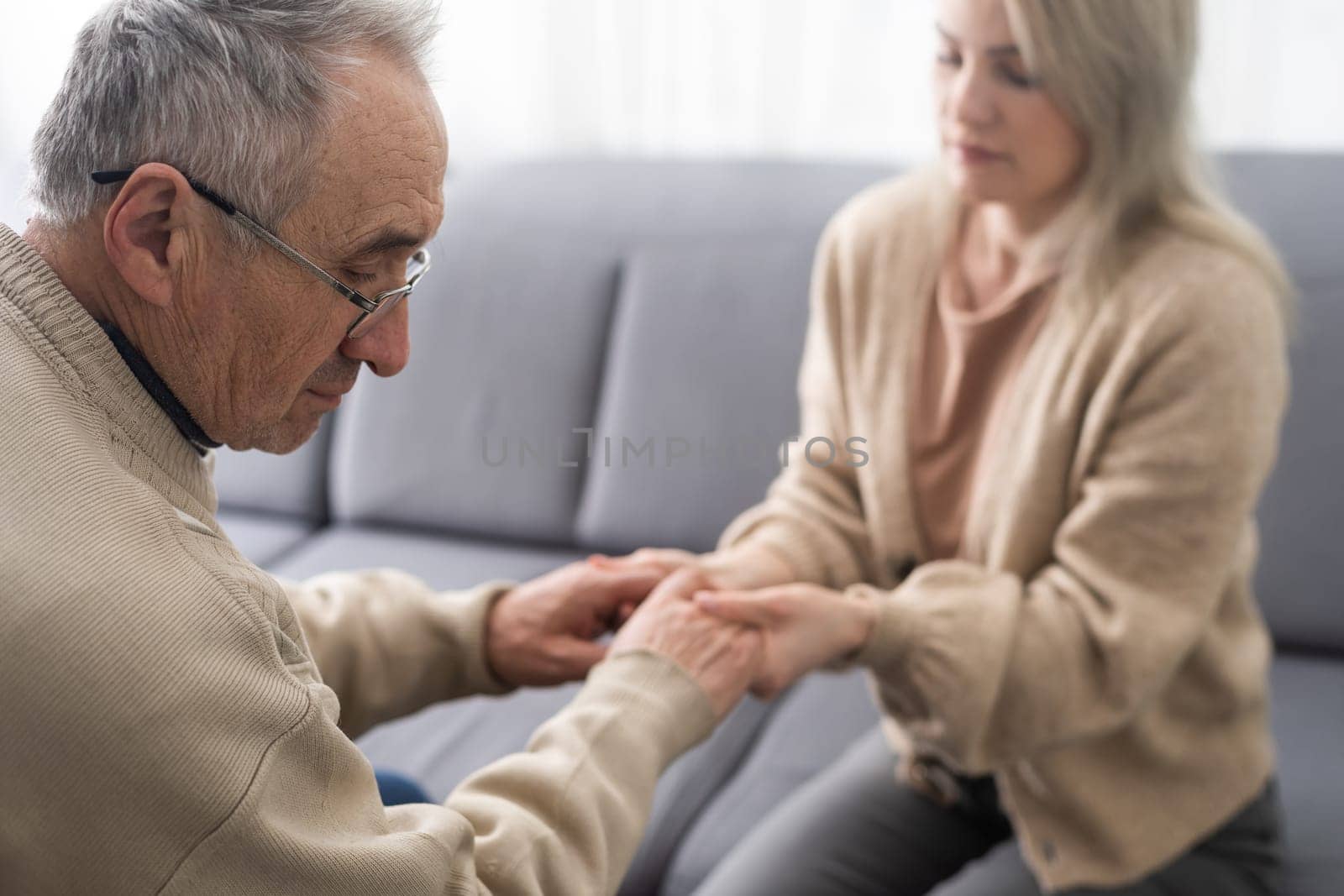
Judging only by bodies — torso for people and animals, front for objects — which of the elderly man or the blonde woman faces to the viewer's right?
the elderly man

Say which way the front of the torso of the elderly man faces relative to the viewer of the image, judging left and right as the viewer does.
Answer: facing to the right of the viewer

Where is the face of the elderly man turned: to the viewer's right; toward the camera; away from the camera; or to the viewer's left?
to the viewer's right

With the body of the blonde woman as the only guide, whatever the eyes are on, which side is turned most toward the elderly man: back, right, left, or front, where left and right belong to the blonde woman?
front

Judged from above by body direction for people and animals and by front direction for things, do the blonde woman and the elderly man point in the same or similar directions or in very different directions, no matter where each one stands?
very different directions

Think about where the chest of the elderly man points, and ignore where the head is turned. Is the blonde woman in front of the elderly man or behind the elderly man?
in front

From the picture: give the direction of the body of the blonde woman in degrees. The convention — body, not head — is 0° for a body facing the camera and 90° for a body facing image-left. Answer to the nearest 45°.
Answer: approximately 45°

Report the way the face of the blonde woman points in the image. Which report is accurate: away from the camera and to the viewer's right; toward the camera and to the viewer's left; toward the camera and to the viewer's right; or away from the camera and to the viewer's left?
toward the camera and to the viewer's left

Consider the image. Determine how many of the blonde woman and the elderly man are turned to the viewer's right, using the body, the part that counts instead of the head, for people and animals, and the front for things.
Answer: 1
